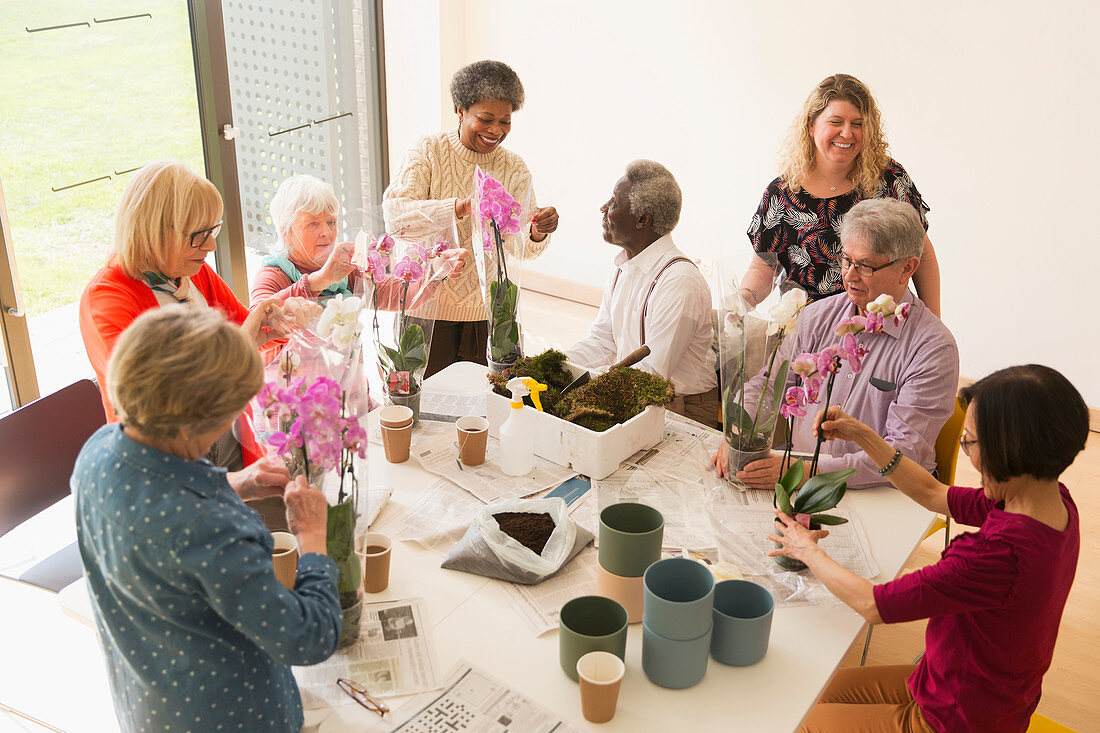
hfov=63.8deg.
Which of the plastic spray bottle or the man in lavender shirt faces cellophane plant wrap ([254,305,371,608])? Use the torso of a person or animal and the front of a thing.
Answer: the man in lavender shirt

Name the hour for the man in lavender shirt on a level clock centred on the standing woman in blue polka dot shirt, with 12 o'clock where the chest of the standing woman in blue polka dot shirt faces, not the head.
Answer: The man in lavender shirt is roughly at 1 o'clock from the standing woman in blue polka dot shirt.

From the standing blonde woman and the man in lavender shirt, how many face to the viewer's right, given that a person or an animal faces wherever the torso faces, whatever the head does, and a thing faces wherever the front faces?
0

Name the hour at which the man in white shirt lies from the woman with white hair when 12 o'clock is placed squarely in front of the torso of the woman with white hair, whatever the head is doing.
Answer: The man in white shirt is roughly at 11 o'clock from the woman with white hair.

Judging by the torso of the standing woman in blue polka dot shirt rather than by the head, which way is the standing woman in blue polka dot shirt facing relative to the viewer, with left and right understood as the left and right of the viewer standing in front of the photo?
facing away from the viewer and to the right of the viewer

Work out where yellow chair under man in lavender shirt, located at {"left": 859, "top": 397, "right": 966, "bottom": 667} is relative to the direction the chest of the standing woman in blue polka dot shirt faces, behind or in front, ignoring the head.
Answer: in front

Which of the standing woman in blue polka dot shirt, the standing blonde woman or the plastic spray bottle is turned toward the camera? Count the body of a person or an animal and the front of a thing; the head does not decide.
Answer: the standing blonde woman

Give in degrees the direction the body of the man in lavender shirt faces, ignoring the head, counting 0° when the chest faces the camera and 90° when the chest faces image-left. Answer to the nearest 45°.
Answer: approximately 45°

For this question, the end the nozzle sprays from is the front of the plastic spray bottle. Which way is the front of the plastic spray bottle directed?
to the viewer's right

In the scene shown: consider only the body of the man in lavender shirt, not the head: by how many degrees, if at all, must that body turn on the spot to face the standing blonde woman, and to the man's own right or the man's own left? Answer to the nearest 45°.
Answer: approximately 135° to the man's own right

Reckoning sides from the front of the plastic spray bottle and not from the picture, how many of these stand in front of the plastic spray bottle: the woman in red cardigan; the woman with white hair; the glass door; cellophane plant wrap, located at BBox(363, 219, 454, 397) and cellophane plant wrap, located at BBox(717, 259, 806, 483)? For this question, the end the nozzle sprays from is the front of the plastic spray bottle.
1

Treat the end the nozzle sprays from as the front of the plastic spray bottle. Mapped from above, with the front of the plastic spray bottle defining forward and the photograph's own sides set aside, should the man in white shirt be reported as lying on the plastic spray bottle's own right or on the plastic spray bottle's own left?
on the plastic spray bottle's own left

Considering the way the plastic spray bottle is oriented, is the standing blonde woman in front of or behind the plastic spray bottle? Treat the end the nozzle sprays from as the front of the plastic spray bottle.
in front

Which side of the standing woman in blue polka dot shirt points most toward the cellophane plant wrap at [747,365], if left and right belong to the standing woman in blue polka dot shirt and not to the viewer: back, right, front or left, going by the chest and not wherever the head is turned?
front

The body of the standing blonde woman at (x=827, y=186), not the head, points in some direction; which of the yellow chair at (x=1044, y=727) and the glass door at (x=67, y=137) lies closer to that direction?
the yellow chair

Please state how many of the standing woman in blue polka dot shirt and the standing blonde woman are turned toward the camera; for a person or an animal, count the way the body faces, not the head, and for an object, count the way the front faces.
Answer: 1

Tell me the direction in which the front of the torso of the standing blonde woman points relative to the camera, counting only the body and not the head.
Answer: toward the camera
